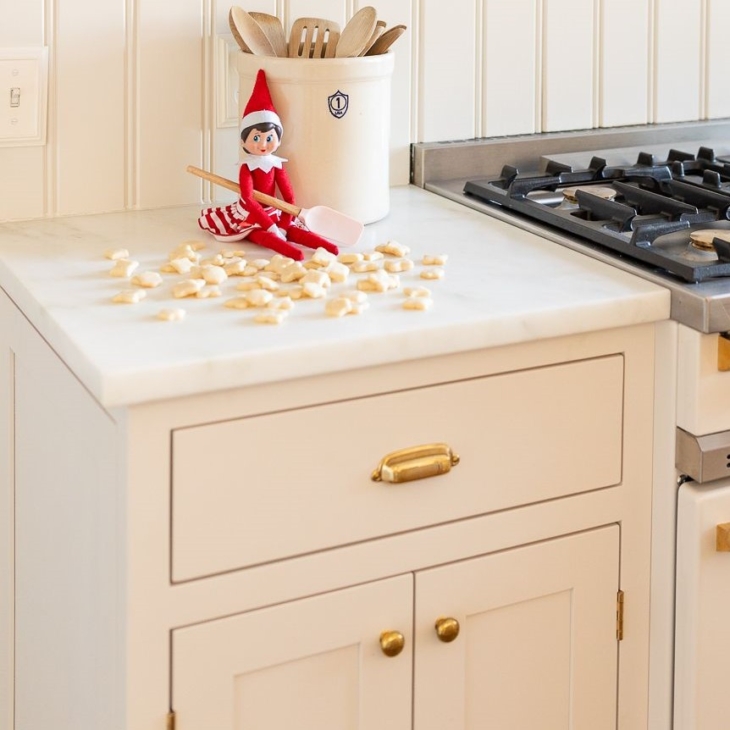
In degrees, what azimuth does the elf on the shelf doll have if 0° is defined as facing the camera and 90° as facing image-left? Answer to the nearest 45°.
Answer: approximately 315°

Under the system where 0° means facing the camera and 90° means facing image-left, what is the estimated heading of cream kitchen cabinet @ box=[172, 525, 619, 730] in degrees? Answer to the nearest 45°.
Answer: approximately 315°
